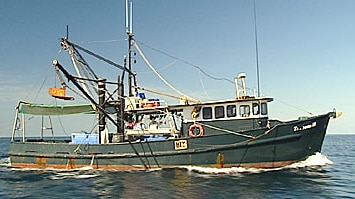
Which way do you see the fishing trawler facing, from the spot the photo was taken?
facing to the right of the viewer
